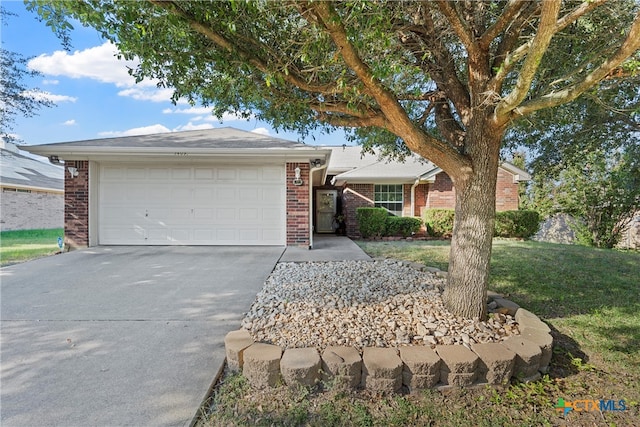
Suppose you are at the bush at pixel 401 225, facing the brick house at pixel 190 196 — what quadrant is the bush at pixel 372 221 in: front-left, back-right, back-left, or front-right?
front-right

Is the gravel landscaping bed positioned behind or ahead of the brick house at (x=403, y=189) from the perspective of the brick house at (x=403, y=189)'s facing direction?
ahead

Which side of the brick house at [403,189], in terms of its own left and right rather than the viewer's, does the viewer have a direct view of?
front

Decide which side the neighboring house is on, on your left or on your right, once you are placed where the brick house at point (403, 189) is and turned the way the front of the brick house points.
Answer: on your right

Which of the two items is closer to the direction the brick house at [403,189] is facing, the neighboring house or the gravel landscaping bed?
the gravel landscaping bed

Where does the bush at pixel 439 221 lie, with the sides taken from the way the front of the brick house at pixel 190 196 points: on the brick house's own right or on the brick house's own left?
on the brick house's own left

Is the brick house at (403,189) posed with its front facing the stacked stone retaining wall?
yes

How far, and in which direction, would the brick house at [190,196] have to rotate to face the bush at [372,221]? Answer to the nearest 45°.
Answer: approximately 90° to its left

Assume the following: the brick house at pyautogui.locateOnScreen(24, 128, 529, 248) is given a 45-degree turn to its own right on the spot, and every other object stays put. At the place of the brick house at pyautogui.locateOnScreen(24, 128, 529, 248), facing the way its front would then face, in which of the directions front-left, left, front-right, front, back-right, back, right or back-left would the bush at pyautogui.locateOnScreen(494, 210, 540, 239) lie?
back-left

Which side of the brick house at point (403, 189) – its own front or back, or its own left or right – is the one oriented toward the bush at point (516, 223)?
left

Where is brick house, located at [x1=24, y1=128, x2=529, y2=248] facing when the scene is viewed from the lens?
facing the viewer

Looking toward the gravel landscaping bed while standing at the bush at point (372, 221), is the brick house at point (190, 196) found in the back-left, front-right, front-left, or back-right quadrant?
front-right
